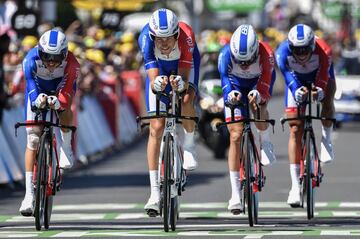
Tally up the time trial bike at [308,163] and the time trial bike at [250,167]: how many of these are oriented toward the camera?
2

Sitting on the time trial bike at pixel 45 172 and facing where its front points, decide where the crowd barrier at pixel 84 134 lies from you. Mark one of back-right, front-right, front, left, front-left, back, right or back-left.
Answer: back

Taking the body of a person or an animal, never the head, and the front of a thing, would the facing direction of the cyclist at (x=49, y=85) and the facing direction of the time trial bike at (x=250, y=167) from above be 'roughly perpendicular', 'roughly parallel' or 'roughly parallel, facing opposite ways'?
roughly parallel

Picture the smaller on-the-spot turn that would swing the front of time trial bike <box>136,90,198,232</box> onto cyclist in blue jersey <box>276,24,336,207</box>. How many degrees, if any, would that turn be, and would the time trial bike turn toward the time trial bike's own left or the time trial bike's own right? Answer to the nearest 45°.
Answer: approximately 135° to the time trial bike's own left

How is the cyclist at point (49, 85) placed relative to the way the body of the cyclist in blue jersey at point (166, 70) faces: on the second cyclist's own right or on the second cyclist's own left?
on the second cyclist's own right

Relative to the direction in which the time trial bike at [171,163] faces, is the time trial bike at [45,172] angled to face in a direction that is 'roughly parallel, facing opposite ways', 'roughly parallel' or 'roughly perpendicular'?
roughly parallel

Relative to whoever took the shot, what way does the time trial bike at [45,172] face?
facing the viewer

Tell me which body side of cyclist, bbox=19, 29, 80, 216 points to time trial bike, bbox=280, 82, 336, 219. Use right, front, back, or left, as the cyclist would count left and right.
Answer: left

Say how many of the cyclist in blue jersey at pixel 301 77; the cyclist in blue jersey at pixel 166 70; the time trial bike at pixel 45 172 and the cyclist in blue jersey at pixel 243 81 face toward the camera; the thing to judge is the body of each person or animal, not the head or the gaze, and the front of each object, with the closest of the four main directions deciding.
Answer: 4

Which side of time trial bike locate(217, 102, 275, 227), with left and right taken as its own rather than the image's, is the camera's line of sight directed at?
front

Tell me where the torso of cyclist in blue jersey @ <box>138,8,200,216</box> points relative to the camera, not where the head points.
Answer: toward the camera

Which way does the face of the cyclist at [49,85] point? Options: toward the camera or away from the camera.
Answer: toward the camera

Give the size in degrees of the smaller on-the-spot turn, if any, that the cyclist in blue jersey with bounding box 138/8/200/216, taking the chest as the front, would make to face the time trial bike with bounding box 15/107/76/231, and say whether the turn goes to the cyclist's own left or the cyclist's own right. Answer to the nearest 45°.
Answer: approximately 90° to the cyclist's own right

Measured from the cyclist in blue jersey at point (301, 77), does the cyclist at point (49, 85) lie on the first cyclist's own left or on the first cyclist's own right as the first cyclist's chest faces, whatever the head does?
on the first cyclist's own right

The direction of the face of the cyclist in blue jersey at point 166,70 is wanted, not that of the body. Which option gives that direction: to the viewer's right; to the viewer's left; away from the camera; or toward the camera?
toward the camera

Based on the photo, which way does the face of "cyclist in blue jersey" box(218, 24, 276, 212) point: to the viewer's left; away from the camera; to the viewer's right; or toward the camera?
toward the camera

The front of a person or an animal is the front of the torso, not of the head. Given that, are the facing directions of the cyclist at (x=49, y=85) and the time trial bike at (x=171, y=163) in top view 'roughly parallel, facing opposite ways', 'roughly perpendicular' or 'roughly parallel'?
roughly parallel
